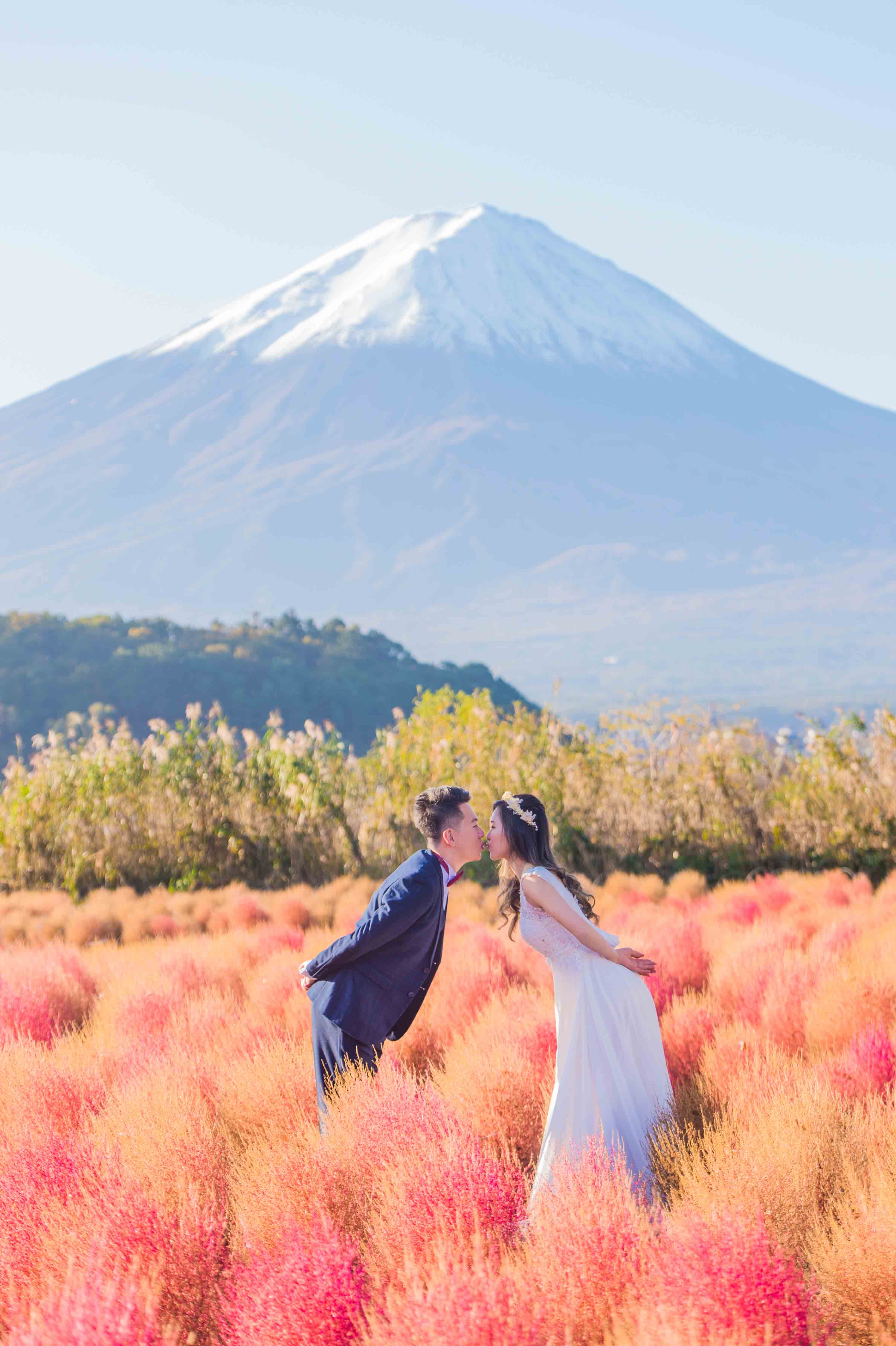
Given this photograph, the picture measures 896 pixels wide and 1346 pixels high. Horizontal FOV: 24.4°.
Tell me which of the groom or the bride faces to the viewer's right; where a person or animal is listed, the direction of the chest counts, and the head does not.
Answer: the groom

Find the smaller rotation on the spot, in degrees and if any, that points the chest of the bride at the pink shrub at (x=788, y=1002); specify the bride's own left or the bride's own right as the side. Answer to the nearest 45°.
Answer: approximately 135° to the bride's own right

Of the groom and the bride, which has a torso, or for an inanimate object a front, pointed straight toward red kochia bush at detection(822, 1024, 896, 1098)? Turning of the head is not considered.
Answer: the groom

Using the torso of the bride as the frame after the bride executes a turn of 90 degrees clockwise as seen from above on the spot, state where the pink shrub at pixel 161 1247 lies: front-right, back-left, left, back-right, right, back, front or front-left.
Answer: back-left

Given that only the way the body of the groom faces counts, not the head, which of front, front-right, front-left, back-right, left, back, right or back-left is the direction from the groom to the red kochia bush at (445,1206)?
right

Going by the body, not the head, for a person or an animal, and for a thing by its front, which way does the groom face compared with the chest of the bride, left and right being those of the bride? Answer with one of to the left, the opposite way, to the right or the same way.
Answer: the opposite way

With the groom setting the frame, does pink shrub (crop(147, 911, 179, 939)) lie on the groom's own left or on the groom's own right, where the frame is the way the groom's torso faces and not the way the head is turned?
on the groom's own left

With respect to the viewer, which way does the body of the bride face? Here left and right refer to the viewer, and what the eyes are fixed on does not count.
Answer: facing to the left of the viewer

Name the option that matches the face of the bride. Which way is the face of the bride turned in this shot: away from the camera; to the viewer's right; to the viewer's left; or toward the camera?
to the viewer's left

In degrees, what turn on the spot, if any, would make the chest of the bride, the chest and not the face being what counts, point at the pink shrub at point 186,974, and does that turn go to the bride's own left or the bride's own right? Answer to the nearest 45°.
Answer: approximately 45° to the bride's own right

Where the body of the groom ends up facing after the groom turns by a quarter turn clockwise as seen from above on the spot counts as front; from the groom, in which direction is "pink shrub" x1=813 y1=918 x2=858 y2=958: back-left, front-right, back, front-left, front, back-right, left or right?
back-left

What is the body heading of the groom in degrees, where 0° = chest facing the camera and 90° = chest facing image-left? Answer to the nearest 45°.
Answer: approximately 270°

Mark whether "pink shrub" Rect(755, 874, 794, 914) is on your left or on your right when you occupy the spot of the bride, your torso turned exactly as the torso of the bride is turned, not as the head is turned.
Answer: on your right

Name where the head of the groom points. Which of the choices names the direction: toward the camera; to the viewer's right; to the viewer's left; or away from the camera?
to the viewer's right

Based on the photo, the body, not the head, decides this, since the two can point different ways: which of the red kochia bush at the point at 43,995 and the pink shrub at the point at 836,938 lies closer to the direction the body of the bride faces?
the red kochia bush

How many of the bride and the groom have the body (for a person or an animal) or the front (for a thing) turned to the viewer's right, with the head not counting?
1
